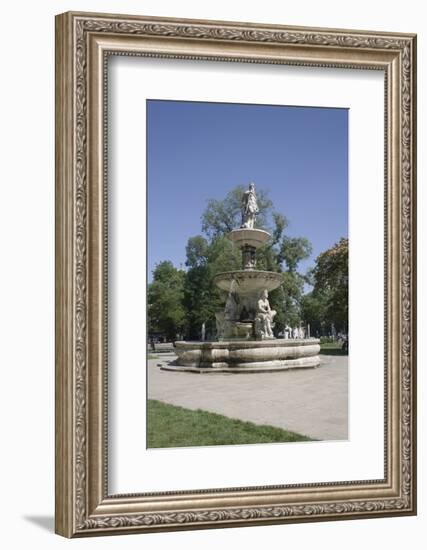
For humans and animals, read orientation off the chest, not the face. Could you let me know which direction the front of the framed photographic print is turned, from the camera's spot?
facing the viewer and to the right of the viewer
